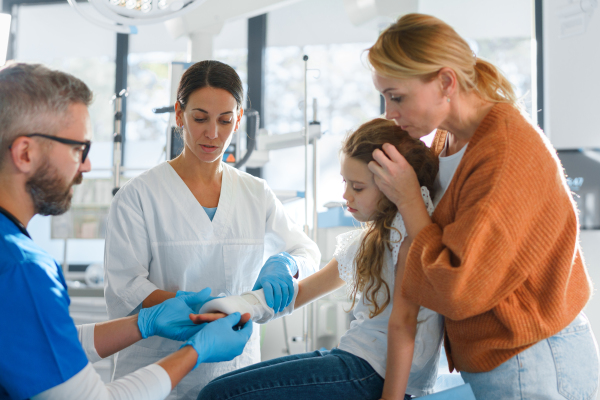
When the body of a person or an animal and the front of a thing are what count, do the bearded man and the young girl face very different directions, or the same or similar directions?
very different directions

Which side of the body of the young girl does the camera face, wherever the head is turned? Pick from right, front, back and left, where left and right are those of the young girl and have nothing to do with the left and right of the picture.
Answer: left

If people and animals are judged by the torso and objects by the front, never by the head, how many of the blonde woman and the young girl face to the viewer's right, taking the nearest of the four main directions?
0

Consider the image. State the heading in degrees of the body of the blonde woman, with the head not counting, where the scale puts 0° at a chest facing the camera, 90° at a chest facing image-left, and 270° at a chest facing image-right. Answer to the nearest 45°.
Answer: approximately 90°

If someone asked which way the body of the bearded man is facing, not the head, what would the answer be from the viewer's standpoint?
to the viewer's right

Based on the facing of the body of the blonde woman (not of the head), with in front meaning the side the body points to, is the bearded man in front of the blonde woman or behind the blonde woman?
in front

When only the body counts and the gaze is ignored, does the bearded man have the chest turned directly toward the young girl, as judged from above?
yes

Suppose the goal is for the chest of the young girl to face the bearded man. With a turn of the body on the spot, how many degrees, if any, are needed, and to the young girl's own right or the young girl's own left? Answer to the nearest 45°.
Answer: approximately 45° to the young girl's own left

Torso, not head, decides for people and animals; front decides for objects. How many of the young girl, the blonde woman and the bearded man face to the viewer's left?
2

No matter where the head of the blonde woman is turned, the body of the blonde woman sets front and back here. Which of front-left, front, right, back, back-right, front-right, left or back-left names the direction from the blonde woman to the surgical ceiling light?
front

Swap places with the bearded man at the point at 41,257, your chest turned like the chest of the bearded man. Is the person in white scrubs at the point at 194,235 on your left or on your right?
on your left
